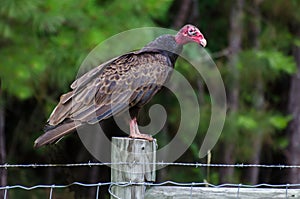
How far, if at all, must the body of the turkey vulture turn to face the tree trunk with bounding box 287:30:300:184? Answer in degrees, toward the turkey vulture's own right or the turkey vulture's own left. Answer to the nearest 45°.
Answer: approximately 45° to the turkey vulture's own left

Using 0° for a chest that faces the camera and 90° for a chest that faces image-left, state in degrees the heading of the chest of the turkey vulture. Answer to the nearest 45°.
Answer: approximately 270°

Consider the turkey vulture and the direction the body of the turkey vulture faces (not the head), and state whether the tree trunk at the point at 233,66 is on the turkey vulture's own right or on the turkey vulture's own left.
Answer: on the turkey vulture's own left
